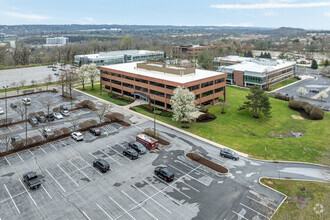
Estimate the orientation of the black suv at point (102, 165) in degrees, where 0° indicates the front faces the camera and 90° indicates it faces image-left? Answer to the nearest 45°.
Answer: approximately 315°

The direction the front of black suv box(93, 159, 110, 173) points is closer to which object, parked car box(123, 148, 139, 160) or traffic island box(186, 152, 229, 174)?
the parked car
